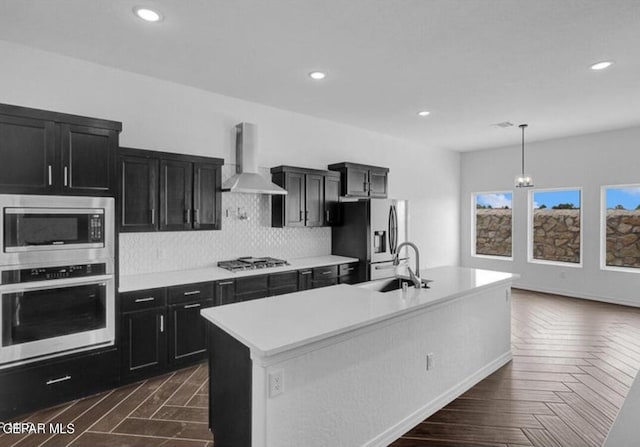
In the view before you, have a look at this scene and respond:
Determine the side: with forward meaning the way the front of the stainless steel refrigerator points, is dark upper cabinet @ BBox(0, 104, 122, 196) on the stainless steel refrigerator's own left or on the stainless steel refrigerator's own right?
on the stainless steel refrigerator's own right

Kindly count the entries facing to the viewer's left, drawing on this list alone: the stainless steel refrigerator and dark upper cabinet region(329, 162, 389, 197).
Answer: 0

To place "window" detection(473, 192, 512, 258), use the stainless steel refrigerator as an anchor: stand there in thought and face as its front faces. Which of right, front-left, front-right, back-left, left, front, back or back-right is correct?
left

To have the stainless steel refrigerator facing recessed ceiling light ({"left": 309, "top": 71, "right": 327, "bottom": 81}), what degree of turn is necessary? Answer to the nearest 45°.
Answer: approximately 45° to its right

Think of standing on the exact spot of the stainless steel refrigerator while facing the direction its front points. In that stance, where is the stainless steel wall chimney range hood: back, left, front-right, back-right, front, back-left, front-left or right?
right

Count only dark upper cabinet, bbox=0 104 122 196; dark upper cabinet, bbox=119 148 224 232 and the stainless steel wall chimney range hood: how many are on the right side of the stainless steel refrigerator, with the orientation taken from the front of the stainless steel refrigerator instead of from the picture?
3

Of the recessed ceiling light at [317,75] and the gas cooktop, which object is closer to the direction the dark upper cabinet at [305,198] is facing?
the recessed ceiling light

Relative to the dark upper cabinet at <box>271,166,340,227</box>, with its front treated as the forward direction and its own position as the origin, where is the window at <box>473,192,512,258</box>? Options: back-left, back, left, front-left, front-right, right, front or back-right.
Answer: left

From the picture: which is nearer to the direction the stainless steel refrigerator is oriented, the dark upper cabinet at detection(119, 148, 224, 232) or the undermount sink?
the undermount sink

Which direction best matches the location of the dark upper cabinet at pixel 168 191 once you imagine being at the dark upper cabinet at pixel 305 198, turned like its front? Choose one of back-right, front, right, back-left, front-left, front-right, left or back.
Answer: right

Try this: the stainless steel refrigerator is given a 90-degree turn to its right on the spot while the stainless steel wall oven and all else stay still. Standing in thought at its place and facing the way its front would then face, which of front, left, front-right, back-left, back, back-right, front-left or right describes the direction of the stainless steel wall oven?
front

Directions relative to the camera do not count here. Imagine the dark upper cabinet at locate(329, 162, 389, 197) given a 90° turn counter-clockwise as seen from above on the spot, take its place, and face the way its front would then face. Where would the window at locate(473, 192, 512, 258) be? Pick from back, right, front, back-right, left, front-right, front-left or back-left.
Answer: front

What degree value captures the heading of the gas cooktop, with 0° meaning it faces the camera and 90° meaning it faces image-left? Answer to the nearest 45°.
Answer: approximately 315°

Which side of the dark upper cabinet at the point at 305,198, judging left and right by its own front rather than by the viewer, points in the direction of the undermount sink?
front

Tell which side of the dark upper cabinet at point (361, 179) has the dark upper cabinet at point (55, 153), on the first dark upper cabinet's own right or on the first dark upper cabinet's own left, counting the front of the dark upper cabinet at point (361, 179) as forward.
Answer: on the first dark upper cabinet's own right
